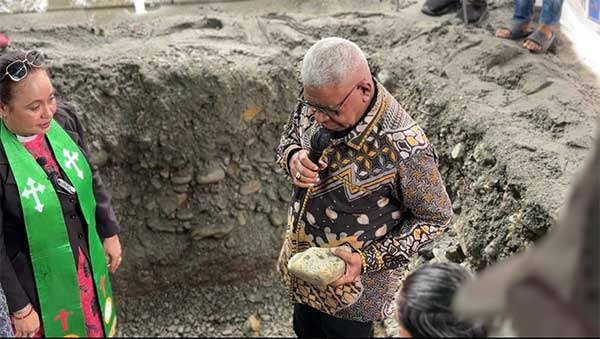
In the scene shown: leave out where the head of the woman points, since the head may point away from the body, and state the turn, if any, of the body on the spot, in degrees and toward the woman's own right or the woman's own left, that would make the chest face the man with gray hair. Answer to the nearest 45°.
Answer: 0° — they already face them

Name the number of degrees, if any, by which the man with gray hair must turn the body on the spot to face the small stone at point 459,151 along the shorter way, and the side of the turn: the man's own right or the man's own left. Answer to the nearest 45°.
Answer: approximately 180°

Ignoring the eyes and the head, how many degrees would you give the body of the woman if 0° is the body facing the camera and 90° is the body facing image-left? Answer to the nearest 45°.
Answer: approximately 315°

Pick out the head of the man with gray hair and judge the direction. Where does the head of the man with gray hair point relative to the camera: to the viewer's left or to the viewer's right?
to the viewer's left

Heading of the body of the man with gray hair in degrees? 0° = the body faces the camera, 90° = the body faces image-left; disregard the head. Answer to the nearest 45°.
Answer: approximately 45°

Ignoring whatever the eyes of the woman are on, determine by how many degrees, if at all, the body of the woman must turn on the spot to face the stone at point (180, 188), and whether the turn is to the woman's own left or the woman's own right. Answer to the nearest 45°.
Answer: approximately 90° to the woman's own left

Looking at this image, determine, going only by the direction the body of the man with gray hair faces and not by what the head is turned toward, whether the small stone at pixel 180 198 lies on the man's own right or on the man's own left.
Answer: on the man's own right
